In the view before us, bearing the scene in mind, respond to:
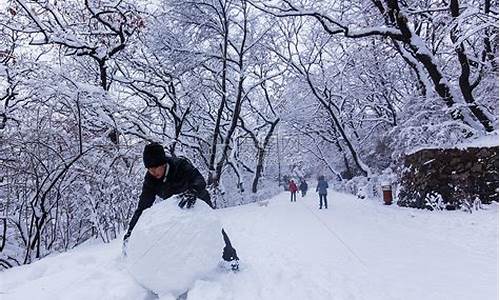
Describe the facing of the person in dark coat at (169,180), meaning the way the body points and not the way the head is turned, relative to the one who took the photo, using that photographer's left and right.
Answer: facing the viewer and to the left of the viewer

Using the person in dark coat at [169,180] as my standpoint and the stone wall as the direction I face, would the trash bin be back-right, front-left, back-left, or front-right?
front-left

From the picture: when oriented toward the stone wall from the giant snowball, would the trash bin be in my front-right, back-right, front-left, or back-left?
front-left

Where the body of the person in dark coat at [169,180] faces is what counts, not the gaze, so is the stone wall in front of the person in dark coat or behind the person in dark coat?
behind

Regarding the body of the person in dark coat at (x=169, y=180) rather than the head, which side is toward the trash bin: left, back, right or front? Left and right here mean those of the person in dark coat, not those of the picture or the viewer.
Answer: back
